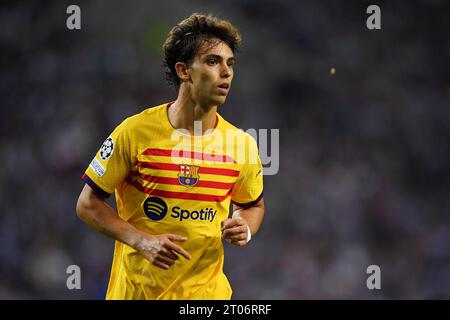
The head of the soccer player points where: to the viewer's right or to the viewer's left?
to the viewer's right

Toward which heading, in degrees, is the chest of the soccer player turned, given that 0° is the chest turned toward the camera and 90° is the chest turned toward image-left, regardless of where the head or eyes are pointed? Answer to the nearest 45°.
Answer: approximately 315°
